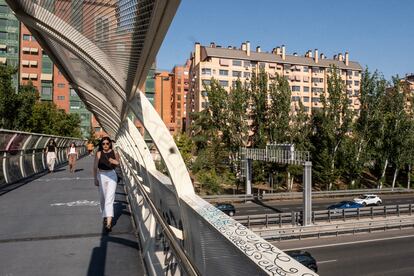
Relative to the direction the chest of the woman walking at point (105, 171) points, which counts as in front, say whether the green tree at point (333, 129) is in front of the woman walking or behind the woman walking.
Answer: behind

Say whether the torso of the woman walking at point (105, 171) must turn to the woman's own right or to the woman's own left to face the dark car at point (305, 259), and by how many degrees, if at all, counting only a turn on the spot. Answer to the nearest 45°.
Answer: approximately 135° to the woman's own left

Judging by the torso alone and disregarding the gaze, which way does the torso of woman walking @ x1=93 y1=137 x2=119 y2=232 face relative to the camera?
toward the camera

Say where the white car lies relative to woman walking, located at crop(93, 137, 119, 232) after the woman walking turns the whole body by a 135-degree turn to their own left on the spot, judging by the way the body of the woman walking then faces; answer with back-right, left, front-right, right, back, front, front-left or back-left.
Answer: front

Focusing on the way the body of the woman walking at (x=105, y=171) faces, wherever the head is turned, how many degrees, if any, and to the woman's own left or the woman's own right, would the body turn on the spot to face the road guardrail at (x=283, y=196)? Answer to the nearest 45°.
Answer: approximately 135° to the woman's own left
